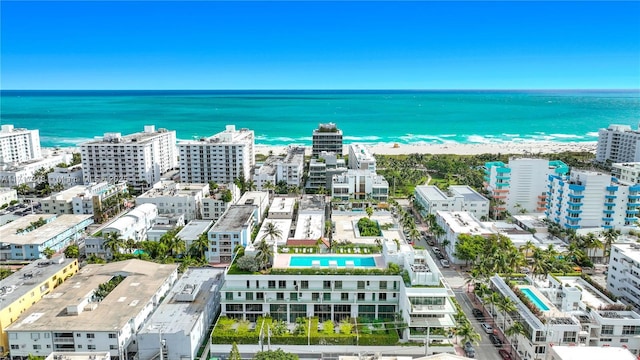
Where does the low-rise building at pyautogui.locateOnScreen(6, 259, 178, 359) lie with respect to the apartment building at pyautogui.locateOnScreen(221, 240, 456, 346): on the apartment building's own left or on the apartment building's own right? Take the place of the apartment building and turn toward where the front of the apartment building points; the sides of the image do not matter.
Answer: on the apartment building's own right

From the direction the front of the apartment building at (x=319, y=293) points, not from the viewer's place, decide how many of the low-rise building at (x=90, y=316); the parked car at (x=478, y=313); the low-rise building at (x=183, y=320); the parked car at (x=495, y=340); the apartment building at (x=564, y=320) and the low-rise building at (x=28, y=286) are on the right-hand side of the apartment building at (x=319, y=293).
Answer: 3

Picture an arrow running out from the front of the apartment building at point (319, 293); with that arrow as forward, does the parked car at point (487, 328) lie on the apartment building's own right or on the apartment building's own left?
on the apartment building's own left

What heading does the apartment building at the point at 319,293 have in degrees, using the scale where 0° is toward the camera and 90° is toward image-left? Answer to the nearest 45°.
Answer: approximately 0°

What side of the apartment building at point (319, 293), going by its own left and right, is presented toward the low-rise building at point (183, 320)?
right

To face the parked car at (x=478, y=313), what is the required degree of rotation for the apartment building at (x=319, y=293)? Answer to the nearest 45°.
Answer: approximately 90° to its left

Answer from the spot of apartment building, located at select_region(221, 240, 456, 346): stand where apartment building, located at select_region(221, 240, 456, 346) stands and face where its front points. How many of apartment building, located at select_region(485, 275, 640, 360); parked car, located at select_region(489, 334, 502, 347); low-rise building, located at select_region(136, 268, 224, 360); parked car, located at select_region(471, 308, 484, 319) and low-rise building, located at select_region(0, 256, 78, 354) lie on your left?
3

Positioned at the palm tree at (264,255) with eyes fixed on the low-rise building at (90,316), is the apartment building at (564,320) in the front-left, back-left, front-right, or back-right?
back-left

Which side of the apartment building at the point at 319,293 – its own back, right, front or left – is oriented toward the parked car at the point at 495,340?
left

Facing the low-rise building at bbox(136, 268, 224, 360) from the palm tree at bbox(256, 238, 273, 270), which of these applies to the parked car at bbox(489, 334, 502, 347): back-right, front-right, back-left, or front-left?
back-left
